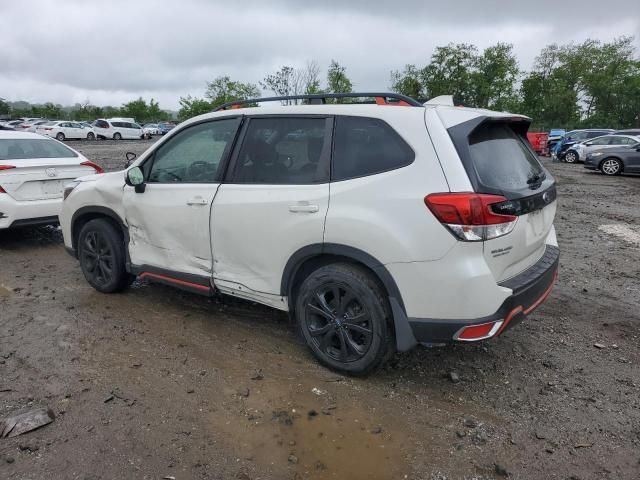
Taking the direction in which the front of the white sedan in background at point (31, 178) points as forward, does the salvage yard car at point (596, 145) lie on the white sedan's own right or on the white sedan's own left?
on the white sedan's own right

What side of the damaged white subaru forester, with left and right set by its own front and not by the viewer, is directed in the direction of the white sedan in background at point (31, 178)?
front

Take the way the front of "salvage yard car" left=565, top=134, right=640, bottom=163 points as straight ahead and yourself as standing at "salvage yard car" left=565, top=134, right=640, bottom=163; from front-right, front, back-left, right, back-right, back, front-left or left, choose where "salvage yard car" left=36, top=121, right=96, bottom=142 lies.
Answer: front

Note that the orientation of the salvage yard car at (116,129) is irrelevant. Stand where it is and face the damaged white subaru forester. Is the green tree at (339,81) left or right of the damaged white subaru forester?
left

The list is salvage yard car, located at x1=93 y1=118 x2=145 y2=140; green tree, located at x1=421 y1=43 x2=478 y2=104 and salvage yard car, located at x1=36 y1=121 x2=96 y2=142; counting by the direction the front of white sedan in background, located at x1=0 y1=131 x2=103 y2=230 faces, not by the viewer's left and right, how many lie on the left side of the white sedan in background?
0

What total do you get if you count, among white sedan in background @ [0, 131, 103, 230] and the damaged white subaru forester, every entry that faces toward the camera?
0

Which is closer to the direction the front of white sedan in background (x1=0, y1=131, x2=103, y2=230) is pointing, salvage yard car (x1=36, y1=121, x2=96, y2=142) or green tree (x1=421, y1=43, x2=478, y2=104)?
the salvage yard car

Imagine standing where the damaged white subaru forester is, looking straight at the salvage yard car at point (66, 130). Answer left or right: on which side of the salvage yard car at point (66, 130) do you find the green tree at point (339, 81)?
right

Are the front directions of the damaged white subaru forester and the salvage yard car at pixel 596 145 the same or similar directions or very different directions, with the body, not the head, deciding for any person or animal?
same or similar directions

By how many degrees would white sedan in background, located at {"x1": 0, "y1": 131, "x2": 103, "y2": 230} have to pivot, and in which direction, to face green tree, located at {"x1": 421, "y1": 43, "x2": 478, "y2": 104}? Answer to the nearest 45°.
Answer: approximately 90° to its right

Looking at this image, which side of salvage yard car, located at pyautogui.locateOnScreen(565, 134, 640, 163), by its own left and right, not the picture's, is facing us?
left

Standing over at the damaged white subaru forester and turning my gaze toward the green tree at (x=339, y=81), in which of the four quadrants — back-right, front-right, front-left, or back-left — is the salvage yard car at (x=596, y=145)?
front-right

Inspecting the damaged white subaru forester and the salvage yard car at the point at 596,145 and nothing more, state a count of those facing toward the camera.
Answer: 0

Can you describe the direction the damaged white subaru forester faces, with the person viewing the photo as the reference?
facing away from the viewer and to the left of the viewer

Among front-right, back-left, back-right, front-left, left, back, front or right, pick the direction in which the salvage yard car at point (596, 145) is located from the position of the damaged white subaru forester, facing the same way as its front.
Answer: right

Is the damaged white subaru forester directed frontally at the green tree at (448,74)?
no

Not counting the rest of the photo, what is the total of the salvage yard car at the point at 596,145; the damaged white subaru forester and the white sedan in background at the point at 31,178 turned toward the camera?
0

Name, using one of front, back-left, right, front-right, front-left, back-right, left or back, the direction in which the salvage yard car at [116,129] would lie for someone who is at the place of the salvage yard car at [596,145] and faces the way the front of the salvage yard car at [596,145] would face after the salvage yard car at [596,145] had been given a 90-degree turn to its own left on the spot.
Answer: right
